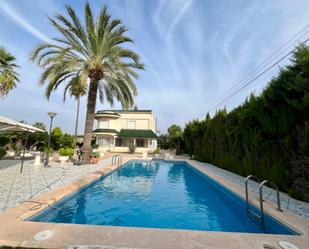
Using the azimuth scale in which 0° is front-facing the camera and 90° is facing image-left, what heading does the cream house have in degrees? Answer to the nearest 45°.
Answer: approximately 0°

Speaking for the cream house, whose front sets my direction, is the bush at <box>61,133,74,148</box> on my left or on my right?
on my right

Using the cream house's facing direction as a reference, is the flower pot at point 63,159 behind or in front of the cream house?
in front

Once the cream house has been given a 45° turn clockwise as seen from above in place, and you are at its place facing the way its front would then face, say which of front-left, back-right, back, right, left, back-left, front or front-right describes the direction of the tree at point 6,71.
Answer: front

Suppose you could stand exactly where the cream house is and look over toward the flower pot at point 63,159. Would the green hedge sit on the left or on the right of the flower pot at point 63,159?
left

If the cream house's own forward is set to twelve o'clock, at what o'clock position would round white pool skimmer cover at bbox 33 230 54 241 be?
The round white pool skimmer cover is roughly at 12 o'clock from the cream house.

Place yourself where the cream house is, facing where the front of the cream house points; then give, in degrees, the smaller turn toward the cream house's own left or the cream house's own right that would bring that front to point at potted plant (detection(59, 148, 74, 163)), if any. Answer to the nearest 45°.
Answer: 0° — it already faces it

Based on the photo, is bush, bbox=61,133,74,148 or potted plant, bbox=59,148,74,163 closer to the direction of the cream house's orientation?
the potted plant

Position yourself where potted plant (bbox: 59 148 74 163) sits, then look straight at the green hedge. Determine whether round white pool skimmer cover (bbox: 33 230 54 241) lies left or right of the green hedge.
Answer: right

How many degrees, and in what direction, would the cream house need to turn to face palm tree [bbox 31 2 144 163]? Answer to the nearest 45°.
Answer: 0° — it already faces it

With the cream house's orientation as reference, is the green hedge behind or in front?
in front
